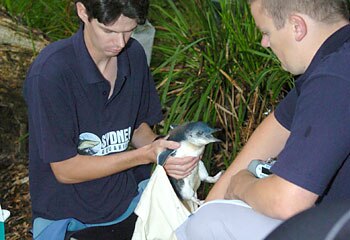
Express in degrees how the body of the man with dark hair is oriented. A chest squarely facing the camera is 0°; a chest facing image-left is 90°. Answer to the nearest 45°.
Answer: approximately 315°

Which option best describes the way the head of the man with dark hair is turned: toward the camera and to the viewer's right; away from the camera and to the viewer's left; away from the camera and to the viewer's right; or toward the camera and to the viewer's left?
toward the camera and to the viewer's right

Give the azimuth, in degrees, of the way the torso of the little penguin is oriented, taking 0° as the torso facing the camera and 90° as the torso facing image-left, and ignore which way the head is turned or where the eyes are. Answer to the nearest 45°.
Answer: approximately 270°

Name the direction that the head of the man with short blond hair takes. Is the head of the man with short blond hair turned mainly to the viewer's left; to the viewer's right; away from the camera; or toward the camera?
to the viewer's left

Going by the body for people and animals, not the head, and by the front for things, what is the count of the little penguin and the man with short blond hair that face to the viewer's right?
1

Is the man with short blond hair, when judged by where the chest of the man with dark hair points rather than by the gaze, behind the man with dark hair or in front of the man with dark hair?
in front

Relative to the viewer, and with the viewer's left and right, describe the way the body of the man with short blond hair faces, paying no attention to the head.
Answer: facing to the left of the viewer

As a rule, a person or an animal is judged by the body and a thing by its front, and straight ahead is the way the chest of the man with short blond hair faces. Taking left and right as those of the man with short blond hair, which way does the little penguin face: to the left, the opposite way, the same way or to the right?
the opposite way
